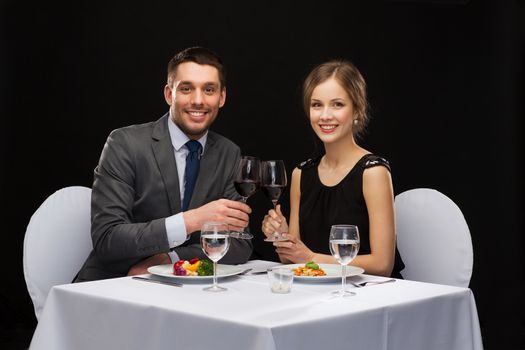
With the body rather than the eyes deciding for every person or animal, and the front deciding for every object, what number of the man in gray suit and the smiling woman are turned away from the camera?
0

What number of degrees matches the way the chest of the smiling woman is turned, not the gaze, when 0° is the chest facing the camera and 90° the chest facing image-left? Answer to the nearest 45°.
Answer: approximately 45°

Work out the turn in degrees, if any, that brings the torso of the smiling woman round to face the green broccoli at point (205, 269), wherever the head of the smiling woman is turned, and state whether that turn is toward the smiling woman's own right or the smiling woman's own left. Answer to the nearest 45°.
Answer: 0° — they already face it

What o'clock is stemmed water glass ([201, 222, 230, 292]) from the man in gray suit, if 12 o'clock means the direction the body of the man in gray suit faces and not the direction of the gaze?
The stemmed water glass is roughly at 1 o'clock from the man in gray suit.

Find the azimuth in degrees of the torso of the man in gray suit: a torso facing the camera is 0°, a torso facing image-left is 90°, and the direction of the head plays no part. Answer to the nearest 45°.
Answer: approximately 315°

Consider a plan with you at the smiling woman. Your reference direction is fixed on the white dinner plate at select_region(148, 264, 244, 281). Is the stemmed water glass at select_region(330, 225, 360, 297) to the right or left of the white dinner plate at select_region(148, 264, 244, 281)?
left
